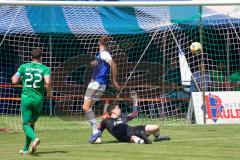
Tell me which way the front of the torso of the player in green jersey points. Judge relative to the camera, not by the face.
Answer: away from the camera

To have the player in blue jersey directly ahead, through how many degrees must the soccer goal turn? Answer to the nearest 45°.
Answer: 0° — it already faces them

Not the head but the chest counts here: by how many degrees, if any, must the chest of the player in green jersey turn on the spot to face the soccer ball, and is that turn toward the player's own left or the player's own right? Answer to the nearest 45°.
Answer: approximately 45° to the player's own right

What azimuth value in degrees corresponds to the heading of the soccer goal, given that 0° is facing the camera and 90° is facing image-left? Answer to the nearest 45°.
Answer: approximately 0°

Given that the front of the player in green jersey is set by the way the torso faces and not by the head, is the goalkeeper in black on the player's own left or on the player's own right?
on the player's own right

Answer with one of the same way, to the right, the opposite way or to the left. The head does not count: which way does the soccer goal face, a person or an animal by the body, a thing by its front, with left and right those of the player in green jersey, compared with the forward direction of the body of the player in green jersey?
the opposite way

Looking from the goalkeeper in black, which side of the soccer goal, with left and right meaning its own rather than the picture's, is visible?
front

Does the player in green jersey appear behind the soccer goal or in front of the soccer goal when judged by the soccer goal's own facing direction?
in front

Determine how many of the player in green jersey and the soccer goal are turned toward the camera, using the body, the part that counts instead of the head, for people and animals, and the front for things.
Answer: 1
